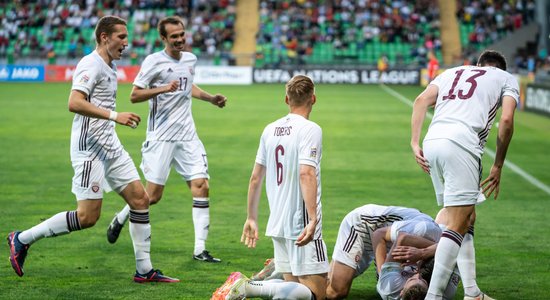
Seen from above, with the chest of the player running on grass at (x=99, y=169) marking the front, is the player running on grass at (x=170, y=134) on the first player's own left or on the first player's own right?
on the first player's own left

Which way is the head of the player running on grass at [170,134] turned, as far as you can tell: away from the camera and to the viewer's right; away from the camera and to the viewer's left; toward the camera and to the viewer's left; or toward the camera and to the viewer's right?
toward the camera and to the viewer's right

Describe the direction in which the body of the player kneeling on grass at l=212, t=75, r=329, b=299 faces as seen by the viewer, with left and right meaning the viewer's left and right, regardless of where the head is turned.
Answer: facing away from the viewer and to the right of the viewer

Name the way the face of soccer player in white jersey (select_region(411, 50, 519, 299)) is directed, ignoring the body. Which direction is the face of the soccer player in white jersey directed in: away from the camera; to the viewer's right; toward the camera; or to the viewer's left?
away from the camera

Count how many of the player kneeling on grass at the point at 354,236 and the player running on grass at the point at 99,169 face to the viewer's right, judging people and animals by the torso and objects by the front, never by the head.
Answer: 2

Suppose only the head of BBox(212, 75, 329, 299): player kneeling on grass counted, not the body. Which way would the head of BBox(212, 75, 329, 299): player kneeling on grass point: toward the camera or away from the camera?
away from the camera

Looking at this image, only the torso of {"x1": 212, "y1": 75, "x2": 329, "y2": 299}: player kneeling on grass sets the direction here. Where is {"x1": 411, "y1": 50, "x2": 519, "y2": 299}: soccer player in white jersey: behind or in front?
in front

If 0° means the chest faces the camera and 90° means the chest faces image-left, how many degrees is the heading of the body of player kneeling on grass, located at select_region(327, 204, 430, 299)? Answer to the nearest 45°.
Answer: approximately 270°

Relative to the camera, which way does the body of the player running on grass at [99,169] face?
to the viewer's right

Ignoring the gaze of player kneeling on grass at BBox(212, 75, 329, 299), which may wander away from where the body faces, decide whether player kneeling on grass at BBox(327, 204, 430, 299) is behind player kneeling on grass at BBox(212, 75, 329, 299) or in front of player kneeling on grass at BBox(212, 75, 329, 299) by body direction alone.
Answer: in front
